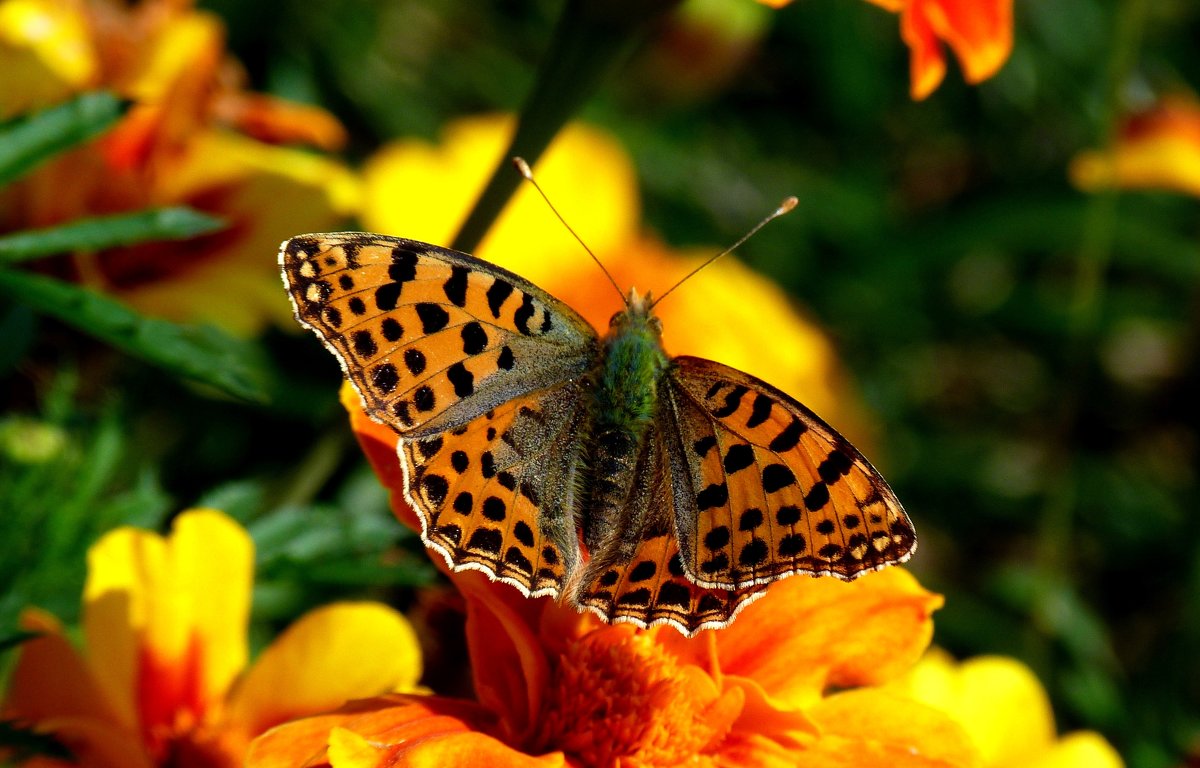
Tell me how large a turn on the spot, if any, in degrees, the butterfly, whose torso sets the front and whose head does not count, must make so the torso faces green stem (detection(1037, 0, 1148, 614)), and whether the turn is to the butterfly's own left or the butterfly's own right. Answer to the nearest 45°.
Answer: approximately 45° to the butterfly's own right

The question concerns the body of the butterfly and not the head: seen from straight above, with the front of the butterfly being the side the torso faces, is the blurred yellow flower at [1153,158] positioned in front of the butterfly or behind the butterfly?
in front

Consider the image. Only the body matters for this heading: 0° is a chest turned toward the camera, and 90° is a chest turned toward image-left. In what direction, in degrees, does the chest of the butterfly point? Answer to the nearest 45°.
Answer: approximately 180°

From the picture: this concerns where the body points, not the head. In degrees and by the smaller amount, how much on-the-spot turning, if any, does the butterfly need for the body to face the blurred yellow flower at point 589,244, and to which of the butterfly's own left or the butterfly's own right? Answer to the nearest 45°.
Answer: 0° — it already faces it
